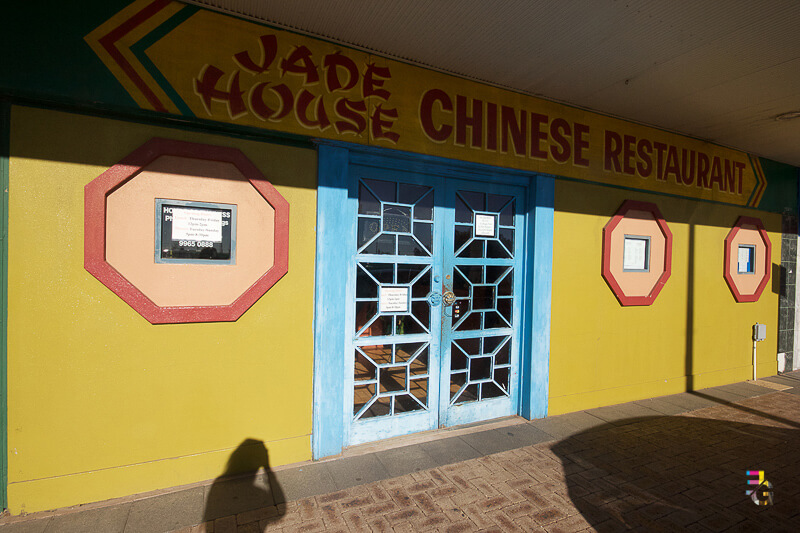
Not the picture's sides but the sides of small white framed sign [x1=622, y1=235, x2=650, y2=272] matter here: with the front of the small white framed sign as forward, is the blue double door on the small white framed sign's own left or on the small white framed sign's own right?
on the small white framed sign's own right

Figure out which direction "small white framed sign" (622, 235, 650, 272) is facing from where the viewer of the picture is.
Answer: facing the viewer and to the right of the viewer

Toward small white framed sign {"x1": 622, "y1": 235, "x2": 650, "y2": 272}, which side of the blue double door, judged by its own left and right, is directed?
left

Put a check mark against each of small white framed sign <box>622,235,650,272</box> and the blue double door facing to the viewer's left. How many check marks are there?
0

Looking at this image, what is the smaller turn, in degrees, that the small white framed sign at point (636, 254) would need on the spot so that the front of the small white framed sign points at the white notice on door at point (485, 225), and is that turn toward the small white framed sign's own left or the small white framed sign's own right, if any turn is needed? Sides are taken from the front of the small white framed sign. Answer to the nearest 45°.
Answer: approximately 90° to the small white framed sign's own right
